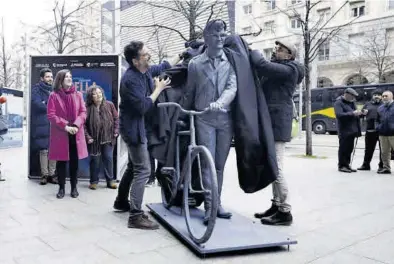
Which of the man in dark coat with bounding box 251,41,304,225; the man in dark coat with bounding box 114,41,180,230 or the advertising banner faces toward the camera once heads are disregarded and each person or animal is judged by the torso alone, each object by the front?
the advertising banner

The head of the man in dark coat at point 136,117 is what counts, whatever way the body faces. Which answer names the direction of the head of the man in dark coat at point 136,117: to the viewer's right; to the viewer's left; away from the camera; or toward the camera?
to the viewer's right

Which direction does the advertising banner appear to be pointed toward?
toward the camera

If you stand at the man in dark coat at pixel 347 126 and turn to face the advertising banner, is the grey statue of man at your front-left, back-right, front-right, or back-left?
front-left

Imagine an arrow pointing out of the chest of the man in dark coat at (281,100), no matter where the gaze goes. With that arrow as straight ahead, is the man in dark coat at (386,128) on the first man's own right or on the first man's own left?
on the first man's own right

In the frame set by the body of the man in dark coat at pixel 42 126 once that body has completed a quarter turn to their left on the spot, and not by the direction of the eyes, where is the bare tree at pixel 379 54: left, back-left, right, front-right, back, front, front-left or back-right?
front

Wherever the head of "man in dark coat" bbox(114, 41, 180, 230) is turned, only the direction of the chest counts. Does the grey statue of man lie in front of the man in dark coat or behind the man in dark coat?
in front

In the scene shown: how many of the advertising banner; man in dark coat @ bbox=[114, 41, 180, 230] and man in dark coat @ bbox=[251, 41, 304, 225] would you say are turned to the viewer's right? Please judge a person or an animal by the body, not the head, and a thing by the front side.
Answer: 1

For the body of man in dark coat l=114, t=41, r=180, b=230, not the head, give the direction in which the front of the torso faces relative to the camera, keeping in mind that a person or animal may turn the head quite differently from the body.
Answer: to the viewer's right

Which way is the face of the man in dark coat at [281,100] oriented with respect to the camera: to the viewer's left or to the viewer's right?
to the viewer's left

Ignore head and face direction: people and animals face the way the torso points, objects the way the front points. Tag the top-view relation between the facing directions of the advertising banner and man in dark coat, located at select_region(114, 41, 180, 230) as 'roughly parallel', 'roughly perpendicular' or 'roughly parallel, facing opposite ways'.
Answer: roughly perpendicular

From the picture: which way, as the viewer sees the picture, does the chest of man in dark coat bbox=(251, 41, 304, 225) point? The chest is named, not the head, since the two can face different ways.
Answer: to the viewer's left

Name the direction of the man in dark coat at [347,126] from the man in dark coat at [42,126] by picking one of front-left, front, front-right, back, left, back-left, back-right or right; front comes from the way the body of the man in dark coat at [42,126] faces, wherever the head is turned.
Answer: front-left

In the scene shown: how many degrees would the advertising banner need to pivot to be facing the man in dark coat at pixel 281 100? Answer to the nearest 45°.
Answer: approximately 45° to its left

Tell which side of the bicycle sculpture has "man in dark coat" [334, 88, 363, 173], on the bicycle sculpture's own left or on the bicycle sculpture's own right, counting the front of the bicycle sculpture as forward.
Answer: on the bicycle sculpture's own left
